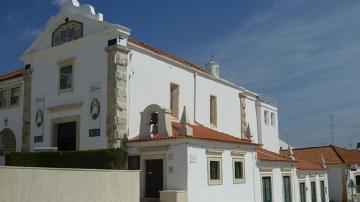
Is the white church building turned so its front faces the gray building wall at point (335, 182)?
no

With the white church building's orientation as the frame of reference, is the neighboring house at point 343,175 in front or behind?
behind

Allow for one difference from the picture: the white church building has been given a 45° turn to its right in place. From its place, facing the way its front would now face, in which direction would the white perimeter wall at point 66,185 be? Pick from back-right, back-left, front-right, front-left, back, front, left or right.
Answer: left

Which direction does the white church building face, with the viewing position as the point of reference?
facing the viewer and to the left of the viewer
